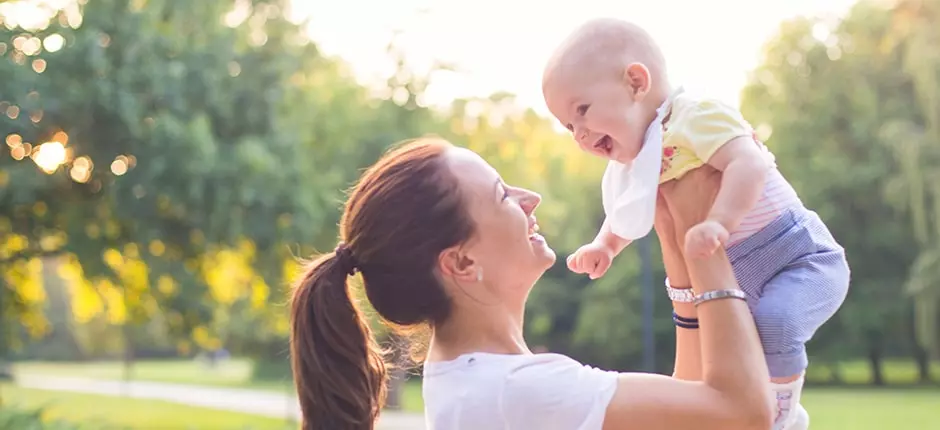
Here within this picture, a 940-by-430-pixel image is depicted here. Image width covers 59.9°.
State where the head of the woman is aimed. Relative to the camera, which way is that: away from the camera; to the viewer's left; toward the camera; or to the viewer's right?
to the viewer's right

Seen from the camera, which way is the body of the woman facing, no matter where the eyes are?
to the viewer's right

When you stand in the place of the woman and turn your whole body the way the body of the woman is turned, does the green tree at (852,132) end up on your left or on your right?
on your left
